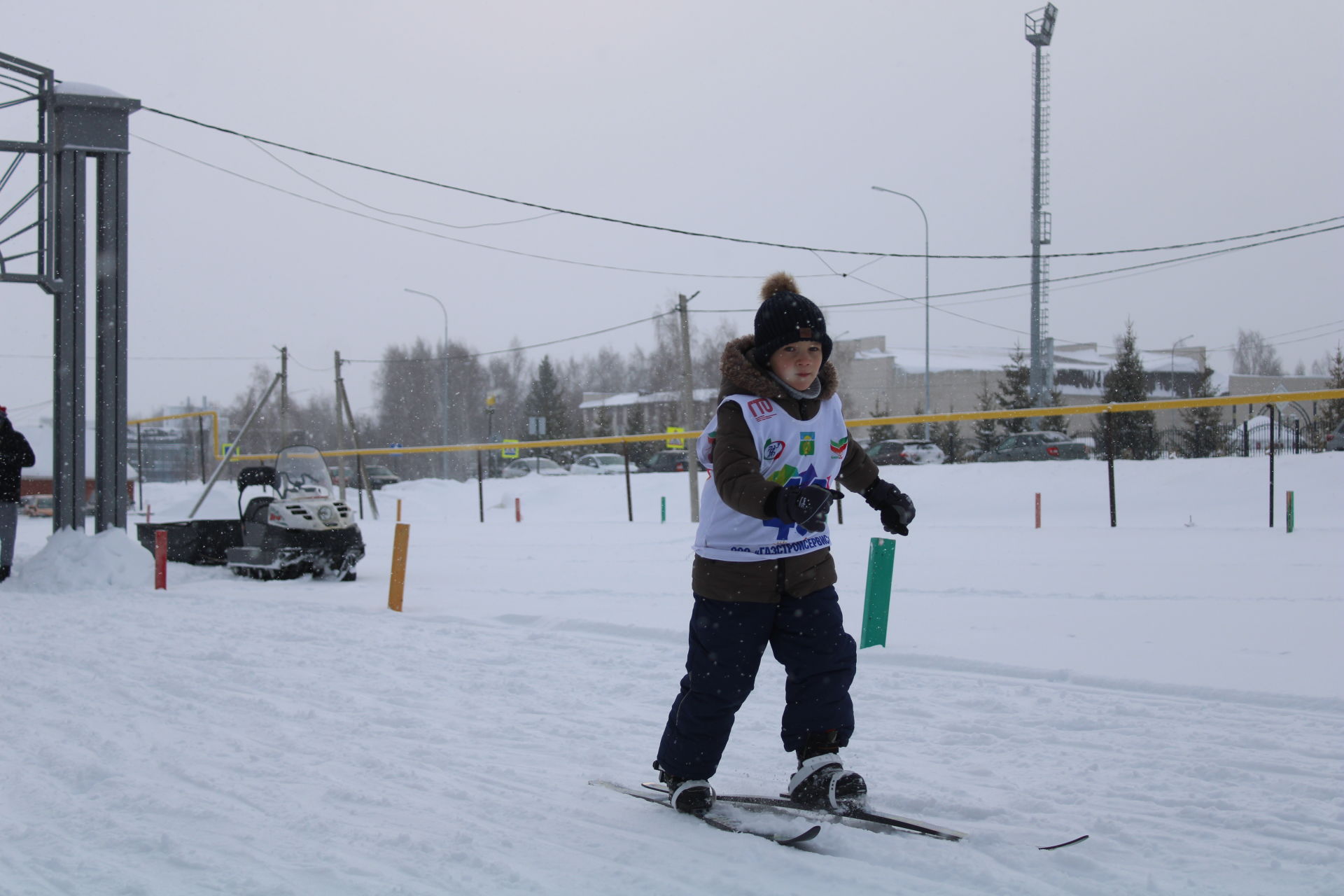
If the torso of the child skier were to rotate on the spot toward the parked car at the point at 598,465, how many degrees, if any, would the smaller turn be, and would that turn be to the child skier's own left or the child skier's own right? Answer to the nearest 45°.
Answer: approximately 135° to the child skier's own left

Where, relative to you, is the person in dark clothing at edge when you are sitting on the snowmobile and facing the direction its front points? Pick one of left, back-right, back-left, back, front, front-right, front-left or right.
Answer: back-right

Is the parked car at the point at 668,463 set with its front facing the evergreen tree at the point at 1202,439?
no

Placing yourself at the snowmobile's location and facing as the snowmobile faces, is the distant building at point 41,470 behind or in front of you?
behind

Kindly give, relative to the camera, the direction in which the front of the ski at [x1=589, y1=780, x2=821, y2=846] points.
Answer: facing the viewer and to the right of the viewer

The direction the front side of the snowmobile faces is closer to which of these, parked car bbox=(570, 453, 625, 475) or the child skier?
the child skier

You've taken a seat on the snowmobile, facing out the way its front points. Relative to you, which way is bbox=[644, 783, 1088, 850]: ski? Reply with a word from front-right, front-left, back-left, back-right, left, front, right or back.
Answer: front-right

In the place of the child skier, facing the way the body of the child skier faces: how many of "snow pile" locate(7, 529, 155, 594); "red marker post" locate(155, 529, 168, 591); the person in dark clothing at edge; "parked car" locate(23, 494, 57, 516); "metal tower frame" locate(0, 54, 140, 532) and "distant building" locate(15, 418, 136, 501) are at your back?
6

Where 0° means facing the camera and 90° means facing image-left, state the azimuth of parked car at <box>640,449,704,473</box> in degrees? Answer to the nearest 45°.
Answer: approximately 90°

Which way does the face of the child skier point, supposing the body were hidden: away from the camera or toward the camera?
toward the camera

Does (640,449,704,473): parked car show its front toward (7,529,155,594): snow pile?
no

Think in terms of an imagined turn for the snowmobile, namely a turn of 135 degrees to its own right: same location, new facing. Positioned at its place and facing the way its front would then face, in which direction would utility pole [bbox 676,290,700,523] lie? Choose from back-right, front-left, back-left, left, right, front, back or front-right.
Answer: back-right

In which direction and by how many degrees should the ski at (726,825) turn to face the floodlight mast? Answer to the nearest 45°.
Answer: approximately 135° to its left

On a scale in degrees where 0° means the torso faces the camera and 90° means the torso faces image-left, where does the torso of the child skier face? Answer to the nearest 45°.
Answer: approximately 315°
